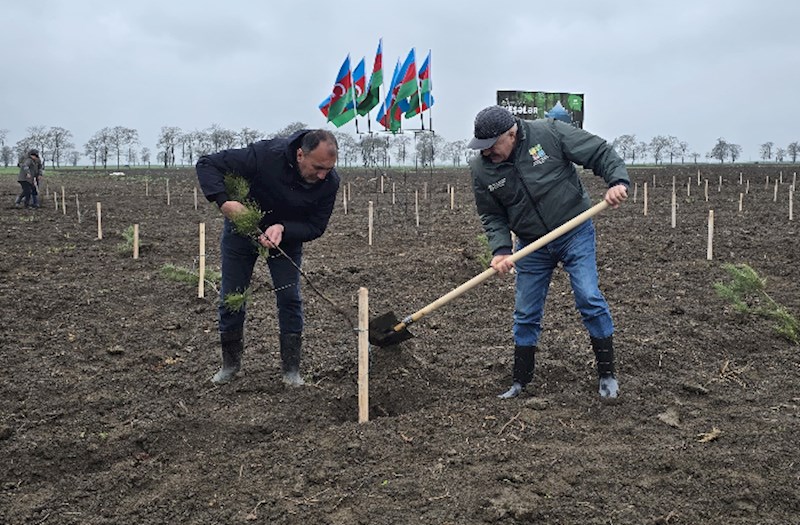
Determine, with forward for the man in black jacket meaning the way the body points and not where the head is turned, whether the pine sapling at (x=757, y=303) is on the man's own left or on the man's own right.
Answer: on the man's own left

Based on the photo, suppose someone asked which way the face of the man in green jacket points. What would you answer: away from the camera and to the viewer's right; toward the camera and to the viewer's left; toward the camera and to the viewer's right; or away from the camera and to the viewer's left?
toward the camera and to the viewer's left

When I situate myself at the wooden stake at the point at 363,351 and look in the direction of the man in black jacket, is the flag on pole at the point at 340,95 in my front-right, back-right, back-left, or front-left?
front-right

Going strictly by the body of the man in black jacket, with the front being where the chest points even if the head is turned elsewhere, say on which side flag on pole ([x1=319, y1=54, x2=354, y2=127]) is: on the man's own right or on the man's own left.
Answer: on the man's own left

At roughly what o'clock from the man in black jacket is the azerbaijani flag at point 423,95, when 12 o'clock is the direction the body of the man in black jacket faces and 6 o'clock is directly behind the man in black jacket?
The azerbaijani flag is roughly at 8 o'clock from the man in black jacket.

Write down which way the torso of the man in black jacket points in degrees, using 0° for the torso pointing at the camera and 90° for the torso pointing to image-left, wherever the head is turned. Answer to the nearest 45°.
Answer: approximately 315°

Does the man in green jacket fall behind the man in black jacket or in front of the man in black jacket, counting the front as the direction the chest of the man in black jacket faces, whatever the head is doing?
in front

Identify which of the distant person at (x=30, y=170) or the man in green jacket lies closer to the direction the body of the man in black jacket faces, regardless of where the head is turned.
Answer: the man in green jacket

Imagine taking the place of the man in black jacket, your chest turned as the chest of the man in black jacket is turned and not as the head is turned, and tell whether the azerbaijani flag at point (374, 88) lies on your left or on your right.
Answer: on your left

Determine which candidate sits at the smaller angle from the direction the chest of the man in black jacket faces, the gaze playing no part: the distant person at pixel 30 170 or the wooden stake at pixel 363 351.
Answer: the wooden stake

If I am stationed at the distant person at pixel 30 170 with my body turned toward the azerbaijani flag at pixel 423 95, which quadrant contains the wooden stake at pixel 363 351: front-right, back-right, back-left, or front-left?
front-right

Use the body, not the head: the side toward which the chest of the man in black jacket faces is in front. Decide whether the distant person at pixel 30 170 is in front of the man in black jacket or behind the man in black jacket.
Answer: behind

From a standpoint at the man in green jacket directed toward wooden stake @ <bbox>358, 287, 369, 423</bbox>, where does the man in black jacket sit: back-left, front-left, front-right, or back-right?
front-right

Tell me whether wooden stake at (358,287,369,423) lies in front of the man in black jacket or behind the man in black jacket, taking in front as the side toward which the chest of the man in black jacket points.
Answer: in front
